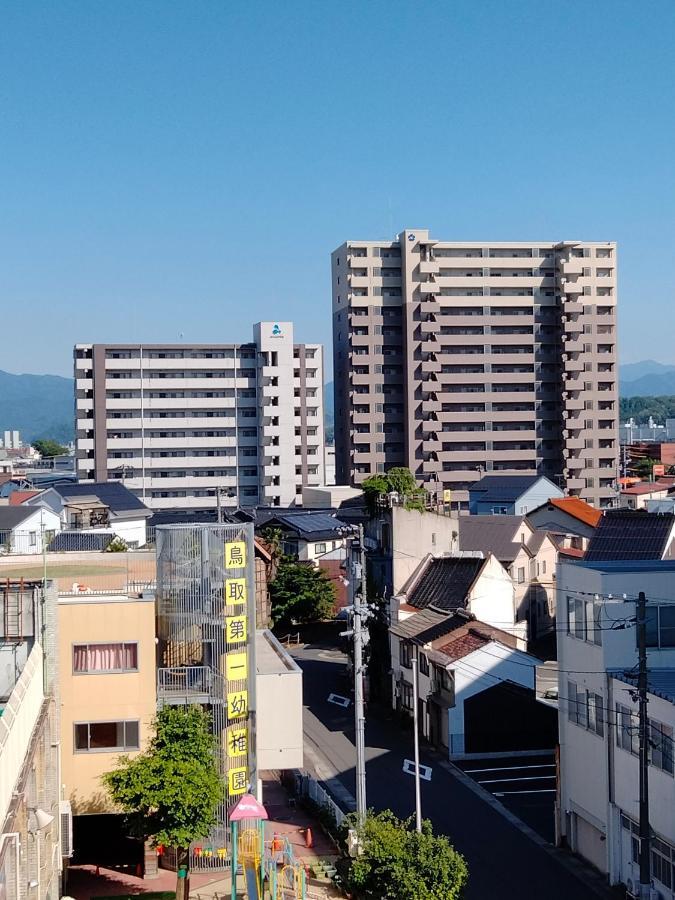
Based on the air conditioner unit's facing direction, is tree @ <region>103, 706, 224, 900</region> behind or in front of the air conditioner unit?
in front

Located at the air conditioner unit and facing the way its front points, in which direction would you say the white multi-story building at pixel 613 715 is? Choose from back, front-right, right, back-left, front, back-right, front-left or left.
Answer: front

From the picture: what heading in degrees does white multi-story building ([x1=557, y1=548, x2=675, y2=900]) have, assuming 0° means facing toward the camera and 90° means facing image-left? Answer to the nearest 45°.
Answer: approximately 45°

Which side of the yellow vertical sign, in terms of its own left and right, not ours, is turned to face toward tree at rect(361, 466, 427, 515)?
back

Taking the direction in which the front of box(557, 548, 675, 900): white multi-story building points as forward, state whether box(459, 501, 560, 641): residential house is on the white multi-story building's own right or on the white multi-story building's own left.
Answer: on the white multi-story building's own right

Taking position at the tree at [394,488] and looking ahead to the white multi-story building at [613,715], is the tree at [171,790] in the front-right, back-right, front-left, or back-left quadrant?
front-right

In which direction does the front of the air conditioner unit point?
to the viewer's right

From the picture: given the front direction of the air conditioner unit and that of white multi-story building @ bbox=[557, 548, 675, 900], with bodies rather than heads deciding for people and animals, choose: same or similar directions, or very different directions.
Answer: very different directions

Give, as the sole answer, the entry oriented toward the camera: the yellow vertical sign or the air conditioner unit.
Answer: the yellow vertical sign

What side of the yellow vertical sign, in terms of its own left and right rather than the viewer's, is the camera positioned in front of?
front

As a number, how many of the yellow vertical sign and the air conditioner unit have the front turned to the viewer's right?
1

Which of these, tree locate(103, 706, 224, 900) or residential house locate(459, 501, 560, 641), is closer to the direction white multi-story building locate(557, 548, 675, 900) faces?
the tree

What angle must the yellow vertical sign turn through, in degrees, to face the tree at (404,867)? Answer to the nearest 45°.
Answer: approximately 45° to its left
